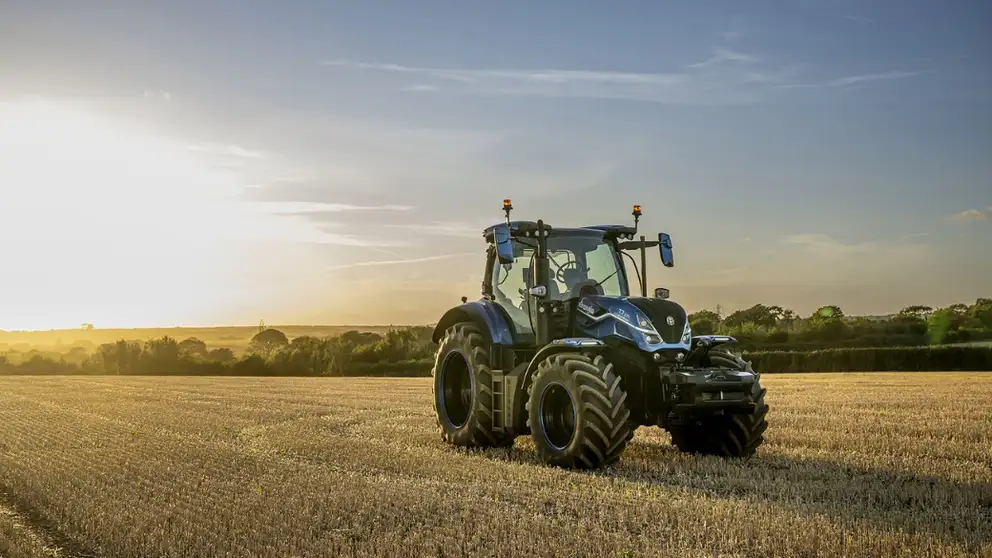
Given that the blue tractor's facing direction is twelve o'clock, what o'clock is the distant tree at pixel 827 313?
The distant tree is roughly at 8 o'clock from the blue tractor.

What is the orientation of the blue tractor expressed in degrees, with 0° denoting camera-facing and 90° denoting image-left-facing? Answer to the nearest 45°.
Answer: approximately 315°

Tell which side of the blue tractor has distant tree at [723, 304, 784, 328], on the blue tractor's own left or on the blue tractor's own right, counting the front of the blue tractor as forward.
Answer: on the blue tractor's own left

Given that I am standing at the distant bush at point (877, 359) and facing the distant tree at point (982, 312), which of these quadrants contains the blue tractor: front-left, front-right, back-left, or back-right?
back-right

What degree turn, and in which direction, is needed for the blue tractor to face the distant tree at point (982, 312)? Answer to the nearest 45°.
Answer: approximately 90° to its left

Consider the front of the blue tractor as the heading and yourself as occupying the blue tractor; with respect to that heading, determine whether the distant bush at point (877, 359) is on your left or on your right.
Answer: on your left

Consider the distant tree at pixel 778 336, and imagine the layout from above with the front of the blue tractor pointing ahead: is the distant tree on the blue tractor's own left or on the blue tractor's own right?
on the blue tractor's own left
